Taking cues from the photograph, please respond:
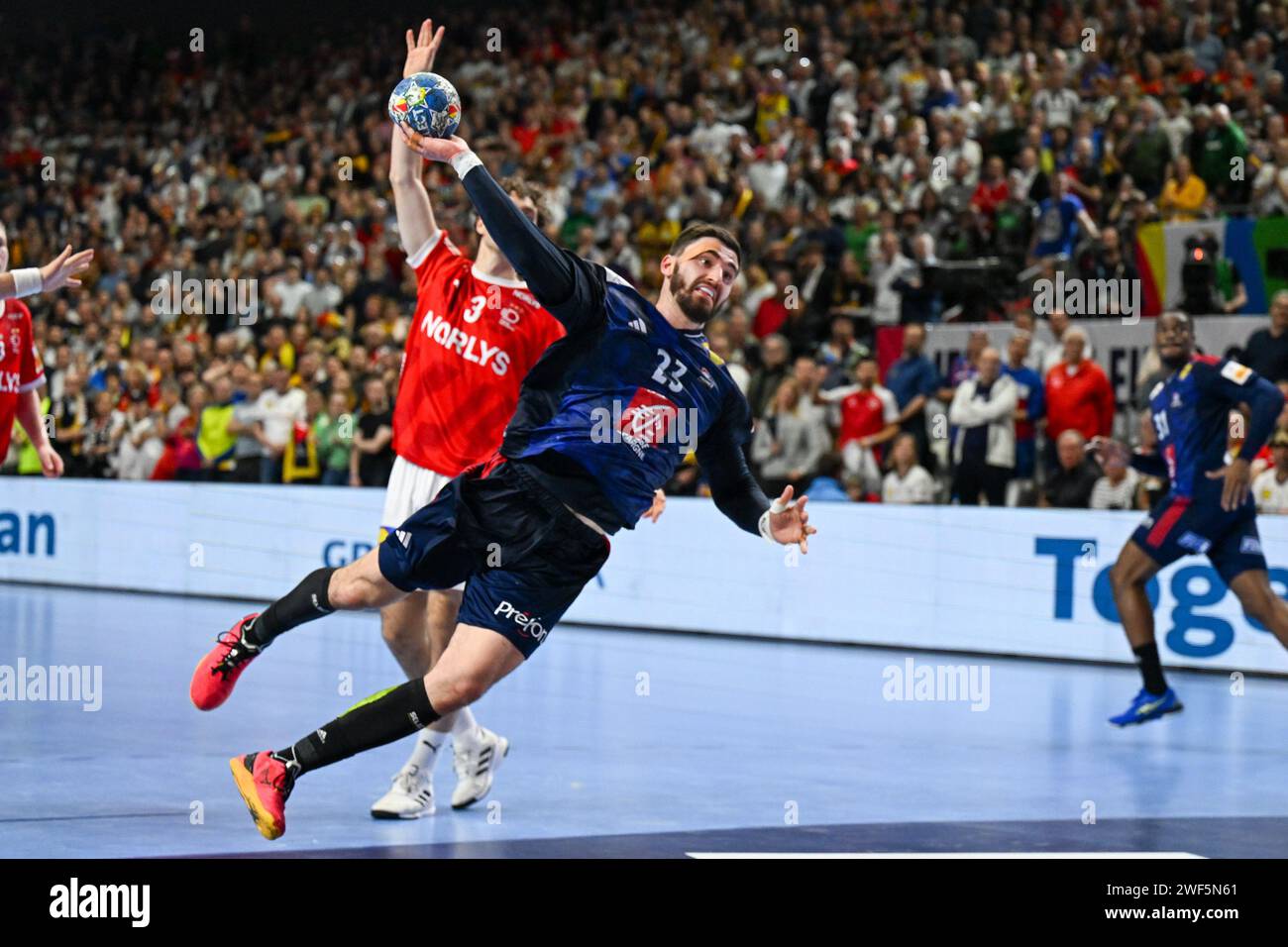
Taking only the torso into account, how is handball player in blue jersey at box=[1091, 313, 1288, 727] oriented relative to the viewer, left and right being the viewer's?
facing the viewer and to the left of the viewer

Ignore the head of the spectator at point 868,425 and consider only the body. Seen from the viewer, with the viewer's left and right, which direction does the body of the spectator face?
facing the viewer

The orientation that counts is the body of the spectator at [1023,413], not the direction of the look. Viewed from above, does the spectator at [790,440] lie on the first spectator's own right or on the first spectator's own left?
on the first spectator's own right

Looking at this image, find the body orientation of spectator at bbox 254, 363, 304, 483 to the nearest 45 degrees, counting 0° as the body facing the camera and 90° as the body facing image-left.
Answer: approximately 0°

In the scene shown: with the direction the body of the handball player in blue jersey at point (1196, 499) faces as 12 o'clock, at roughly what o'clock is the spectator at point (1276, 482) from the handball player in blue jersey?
The spectator is roughly at 5 o'clock from the handball player in blue jersey.

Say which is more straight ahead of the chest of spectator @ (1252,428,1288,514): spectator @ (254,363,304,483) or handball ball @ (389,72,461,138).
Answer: the handball ball

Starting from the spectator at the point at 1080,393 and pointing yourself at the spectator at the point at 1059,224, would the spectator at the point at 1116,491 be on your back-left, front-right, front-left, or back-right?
back-right

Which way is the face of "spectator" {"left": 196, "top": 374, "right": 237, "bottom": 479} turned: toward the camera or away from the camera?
toward the camera

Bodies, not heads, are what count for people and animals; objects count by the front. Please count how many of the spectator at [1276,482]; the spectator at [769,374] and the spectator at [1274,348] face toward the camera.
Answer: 3

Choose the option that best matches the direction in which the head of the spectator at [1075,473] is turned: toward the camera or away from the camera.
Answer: toward the camera

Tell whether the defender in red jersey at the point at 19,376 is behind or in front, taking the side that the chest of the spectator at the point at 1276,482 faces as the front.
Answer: in front

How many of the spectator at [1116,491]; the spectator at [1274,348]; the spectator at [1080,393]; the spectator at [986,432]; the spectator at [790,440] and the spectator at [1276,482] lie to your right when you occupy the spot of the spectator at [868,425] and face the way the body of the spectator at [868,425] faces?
1
